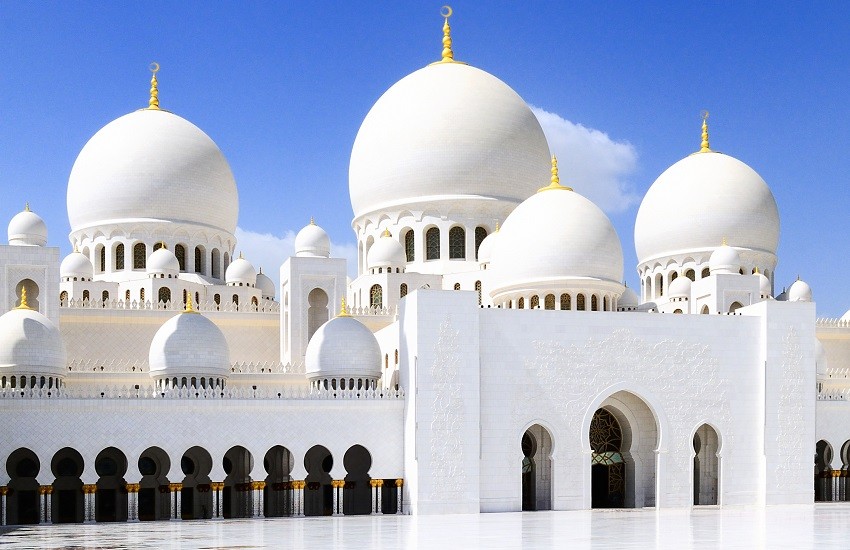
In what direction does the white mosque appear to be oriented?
toward the camera
